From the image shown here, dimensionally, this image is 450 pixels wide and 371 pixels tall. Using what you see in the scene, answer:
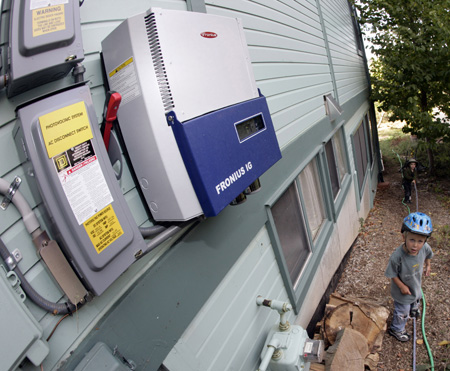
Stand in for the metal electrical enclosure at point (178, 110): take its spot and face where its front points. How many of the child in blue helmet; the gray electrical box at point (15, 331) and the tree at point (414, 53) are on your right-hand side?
1

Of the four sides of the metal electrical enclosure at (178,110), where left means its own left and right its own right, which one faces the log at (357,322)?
left

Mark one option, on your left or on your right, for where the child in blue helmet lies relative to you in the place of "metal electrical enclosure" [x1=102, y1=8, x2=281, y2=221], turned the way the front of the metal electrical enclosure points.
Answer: on your left

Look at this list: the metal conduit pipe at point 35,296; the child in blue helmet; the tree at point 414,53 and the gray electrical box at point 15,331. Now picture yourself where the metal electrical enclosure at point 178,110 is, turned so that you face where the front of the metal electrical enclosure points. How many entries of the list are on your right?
2

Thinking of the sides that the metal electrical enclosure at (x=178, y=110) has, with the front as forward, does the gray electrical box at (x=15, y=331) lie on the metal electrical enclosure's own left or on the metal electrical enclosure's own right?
on the metal electrical enclosure's own right

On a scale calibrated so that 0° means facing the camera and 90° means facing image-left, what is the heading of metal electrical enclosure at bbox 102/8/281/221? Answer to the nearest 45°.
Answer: approximately 315°
